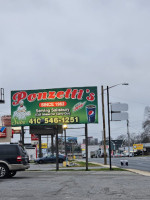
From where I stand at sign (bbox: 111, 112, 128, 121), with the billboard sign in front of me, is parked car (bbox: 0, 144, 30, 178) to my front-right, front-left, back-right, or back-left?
front-left

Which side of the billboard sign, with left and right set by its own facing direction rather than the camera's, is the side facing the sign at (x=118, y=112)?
left

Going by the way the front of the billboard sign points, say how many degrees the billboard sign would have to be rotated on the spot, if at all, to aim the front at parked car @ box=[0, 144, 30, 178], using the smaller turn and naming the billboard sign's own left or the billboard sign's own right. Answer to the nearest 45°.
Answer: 0° — it already faces it

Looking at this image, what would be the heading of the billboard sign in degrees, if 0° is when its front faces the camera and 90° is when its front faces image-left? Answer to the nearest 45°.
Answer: approximately 0°

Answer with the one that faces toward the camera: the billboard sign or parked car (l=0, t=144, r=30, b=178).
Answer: the billboard sign
